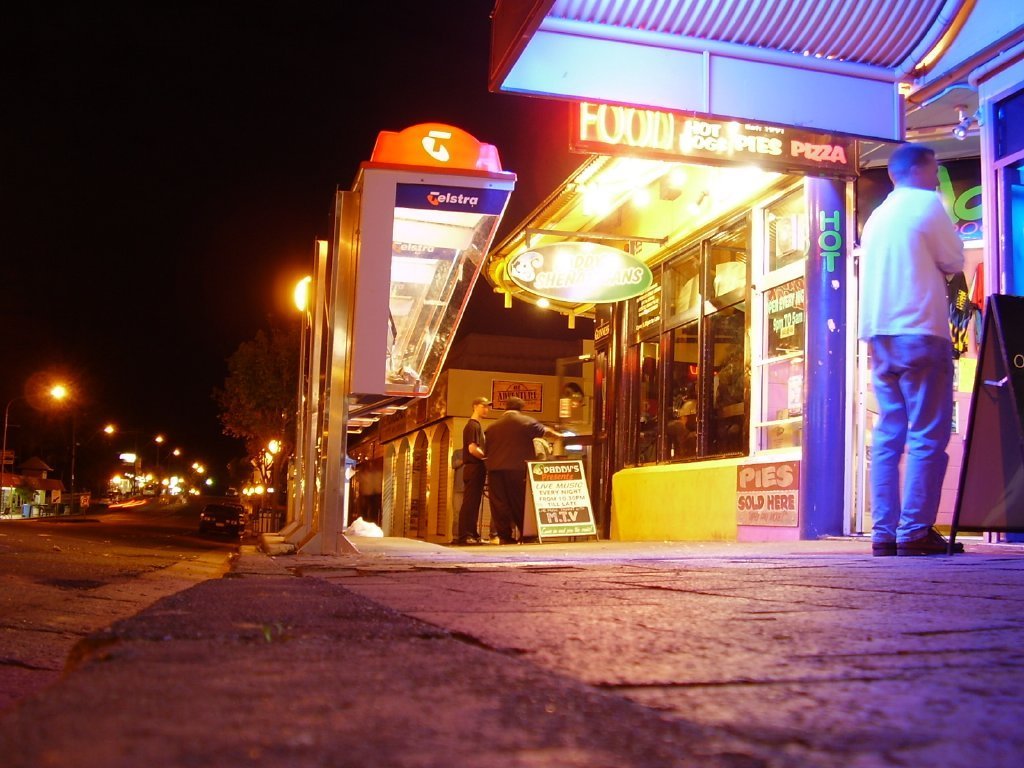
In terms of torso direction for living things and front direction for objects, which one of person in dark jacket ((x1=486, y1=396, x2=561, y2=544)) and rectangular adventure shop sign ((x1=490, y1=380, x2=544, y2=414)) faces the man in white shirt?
the rectangular adventure shop sign

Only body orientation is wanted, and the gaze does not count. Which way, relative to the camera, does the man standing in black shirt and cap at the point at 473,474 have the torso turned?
to the viewer's right

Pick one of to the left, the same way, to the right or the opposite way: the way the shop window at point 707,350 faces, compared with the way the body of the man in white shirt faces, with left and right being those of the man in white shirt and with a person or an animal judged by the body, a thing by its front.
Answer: the opposite way

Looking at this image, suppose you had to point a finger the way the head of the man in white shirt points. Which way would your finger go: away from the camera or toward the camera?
away from the camera

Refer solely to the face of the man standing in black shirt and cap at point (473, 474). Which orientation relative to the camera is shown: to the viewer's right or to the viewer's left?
to the viewer's right

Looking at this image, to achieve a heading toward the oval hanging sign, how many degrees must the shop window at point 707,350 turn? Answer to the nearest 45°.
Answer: approximately 45° to its right

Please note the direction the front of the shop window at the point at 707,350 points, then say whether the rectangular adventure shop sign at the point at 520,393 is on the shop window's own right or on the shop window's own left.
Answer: on the shop window's own right

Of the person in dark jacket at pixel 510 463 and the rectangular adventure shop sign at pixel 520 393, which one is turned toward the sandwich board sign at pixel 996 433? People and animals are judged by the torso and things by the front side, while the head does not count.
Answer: the rectangular adventure shop sign
